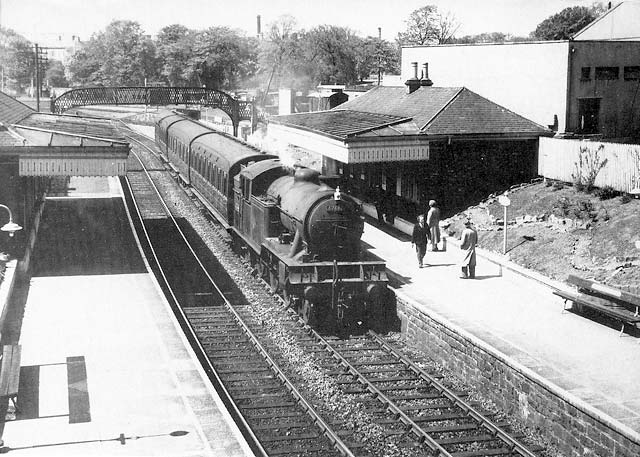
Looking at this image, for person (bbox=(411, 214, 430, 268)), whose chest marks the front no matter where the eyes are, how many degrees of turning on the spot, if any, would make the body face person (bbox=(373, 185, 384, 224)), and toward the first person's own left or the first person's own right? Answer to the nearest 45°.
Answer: approximately 180°

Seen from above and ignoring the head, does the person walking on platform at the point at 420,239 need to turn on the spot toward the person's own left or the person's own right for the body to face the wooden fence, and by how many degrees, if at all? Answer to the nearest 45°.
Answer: approximately 135° to the person's own left

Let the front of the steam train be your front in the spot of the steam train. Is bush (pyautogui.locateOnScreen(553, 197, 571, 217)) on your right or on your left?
on your left

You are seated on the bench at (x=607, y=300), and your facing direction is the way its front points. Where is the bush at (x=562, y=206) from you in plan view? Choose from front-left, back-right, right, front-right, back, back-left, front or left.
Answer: back-right

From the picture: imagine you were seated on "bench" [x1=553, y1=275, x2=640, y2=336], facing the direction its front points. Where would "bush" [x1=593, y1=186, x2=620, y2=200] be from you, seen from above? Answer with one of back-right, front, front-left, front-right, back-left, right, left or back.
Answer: back-right

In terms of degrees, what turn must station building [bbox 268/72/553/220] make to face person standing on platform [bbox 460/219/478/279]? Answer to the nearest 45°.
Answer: approximately 45° to its left

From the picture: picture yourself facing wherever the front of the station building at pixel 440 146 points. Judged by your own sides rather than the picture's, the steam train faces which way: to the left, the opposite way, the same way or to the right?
to the left
